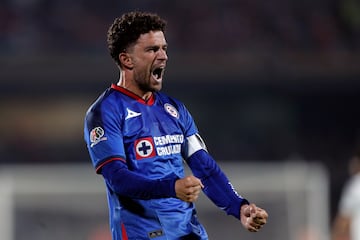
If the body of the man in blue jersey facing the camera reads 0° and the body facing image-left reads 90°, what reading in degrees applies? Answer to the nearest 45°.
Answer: approximately 315°
